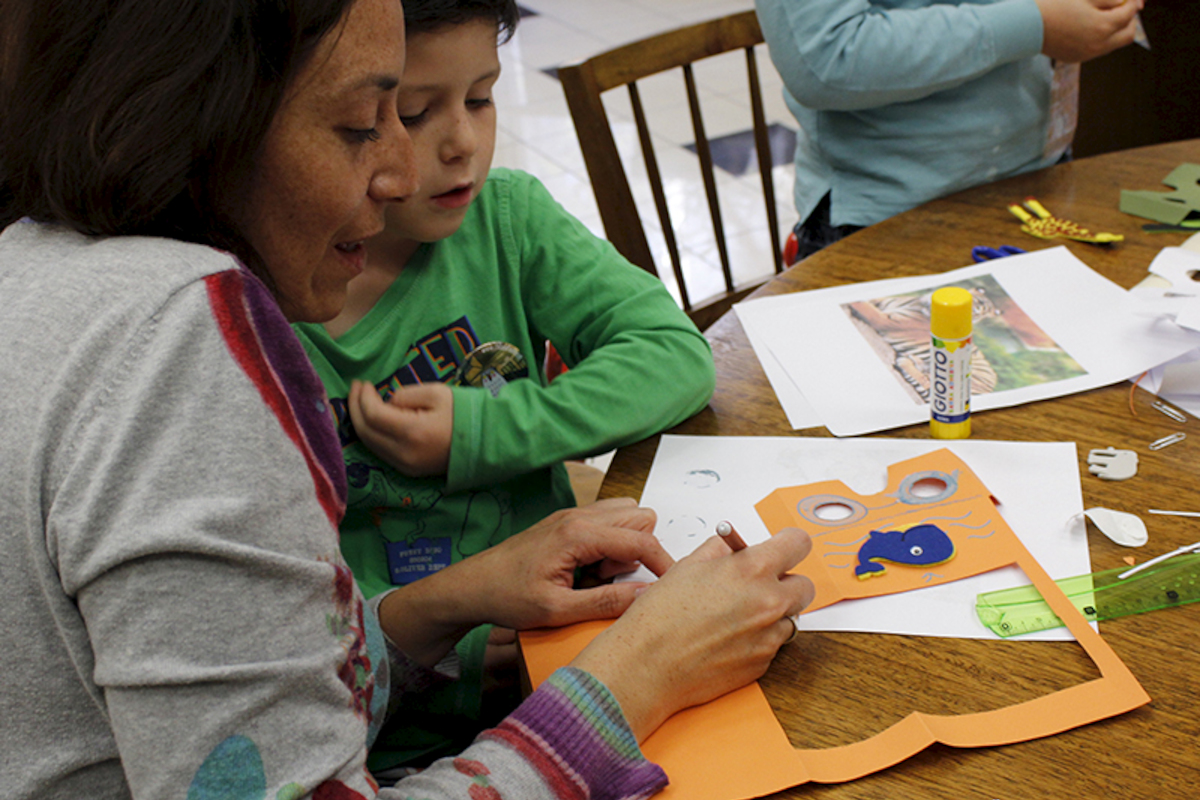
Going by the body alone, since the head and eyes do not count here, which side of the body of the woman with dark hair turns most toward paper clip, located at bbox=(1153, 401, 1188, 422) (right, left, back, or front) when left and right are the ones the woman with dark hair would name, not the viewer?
front

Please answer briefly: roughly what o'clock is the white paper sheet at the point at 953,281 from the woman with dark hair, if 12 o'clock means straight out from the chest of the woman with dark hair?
The white paper sheet is roughly at 11 o'clock from the woman with dark hair.

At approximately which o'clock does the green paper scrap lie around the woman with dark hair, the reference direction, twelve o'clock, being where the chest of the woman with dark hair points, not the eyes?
The green paper scrap is roughly at 11 o'clock from the woman with dark hair.

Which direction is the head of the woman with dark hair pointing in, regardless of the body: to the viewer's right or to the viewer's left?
to the viewer's right

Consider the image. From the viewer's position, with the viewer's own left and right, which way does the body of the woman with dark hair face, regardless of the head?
facing to the right of the viewer
